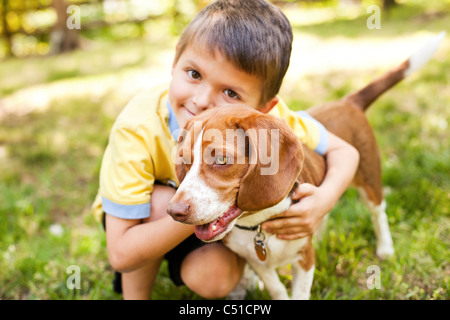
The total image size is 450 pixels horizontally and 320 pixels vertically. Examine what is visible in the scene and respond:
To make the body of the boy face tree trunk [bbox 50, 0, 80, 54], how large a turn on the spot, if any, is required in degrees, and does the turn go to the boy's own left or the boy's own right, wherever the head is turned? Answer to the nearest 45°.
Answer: approximately 180°

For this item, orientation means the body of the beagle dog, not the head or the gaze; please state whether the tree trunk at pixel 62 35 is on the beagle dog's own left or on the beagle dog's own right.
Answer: on the beagle dog's own right

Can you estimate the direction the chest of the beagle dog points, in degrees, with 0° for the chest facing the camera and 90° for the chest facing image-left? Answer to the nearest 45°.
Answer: approximately 45°

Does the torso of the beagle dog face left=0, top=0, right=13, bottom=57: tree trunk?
no

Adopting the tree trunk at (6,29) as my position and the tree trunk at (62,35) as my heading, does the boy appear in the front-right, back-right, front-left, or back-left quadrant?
front-right

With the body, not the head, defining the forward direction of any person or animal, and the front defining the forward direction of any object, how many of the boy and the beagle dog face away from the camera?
0

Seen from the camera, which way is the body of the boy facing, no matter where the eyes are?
toward the camera

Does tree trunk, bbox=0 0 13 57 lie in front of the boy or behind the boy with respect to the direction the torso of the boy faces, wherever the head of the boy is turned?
behind
